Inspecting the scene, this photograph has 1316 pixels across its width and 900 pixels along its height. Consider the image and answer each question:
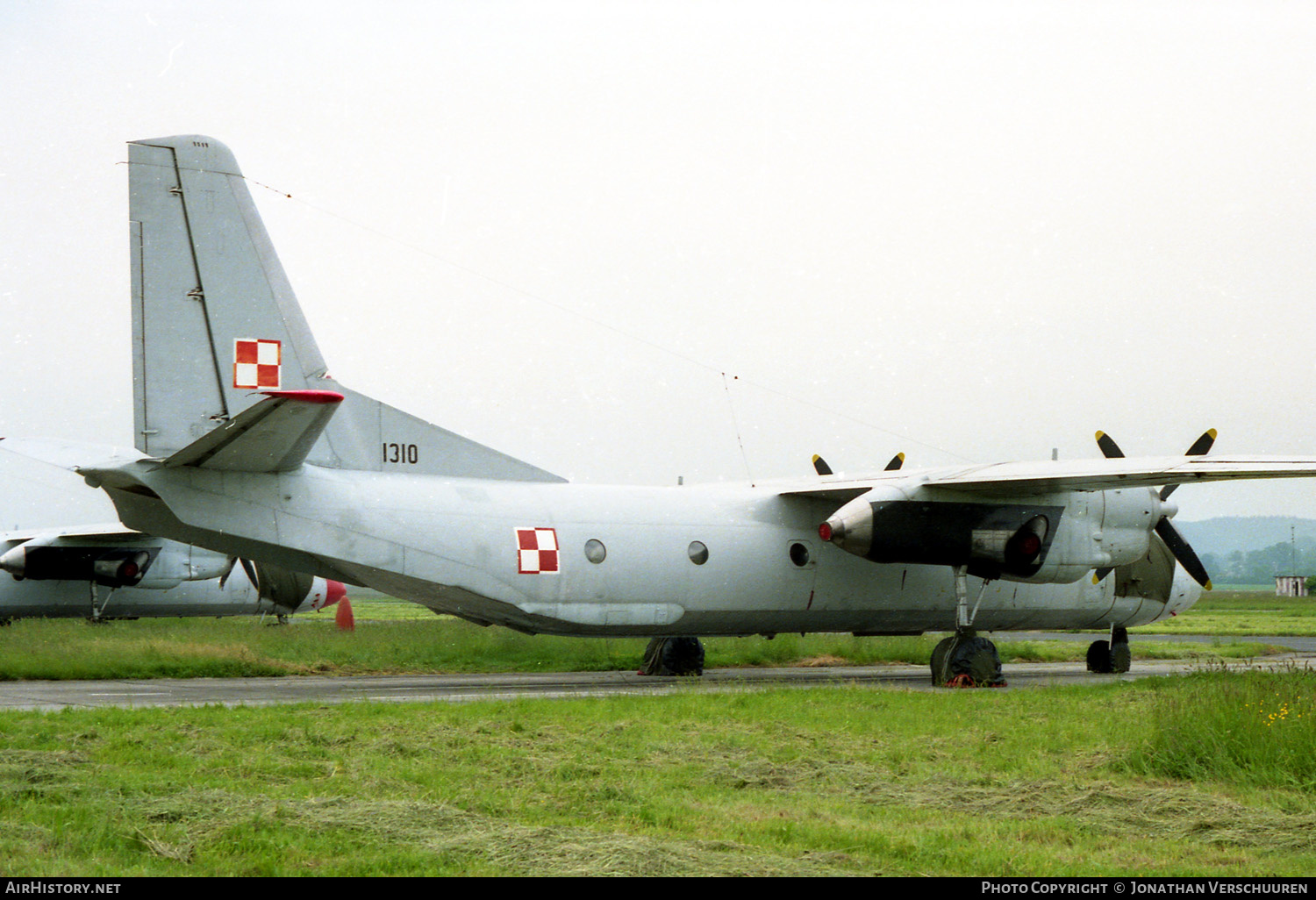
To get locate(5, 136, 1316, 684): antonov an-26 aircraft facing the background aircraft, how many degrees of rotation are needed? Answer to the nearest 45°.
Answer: approximately 90° to its left

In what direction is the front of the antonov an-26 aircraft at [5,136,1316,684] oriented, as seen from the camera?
facing away from the viewer and to the right of the viewer
